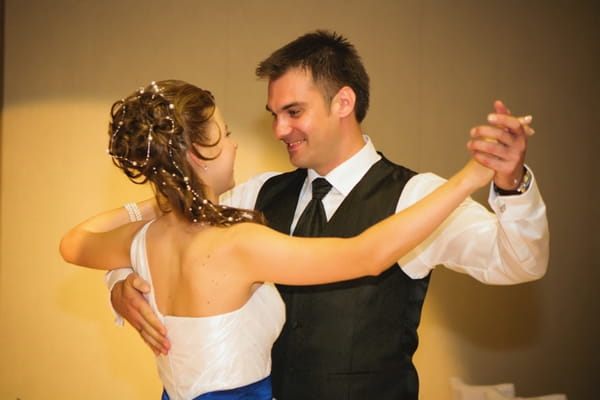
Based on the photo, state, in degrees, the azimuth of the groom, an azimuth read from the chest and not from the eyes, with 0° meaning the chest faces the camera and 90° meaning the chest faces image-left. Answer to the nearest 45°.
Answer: approximately 45°

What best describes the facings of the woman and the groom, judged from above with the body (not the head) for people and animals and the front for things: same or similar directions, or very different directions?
very different directions

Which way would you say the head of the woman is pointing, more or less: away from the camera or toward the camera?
away from the camera

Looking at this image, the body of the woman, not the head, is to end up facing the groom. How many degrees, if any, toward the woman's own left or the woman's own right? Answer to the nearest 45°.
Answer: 0° — they already face them

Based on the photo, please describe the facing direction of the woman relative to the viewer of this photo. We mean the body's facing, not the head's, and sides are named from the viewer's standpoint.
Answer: facing away from the viewer and to the right of the viewer

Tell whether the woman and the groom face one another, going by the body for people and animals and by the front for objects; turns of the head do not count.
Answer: yes
